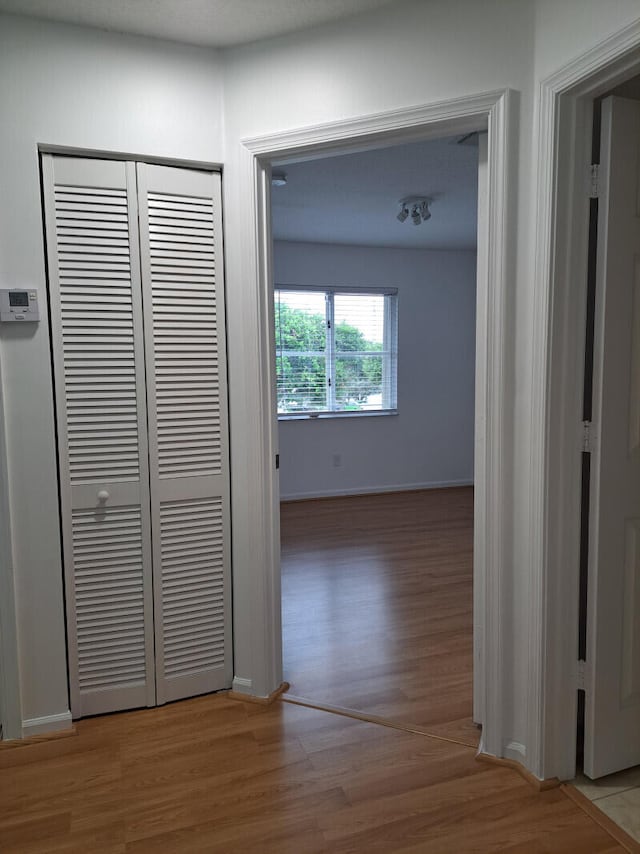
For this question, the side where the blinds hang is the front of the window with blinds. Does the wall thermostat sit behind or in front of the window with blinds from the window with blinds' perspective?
in front

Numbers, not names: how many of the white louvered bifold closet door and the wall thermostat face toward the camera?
2

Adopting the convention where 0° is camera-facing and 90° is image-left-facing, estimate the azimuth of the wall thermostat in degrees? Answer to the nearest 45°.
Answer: approximately 0°

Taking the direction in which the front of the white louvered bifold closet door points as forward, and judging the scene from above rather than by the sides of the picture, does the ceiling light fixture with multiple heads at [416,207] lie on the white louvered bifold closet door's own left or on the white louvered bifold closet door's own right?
on the white louvered bifold closet door's own left

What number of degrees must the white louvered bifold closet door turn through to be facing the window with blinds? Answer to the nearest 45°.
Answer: approximately 135° to its left

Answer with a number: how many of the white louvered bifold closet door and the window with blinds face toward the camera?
2

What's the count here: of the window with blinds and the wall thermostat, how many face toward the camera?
2

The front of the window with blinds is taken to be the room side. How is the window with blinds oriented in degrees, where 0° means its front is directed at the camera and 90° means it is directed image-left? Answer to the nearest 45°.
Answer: approximately 0°

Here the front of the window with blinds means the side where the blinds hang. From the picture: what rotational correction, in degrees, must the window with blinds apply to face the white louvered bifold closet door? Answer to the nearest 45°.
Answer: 0° — it already faces it
